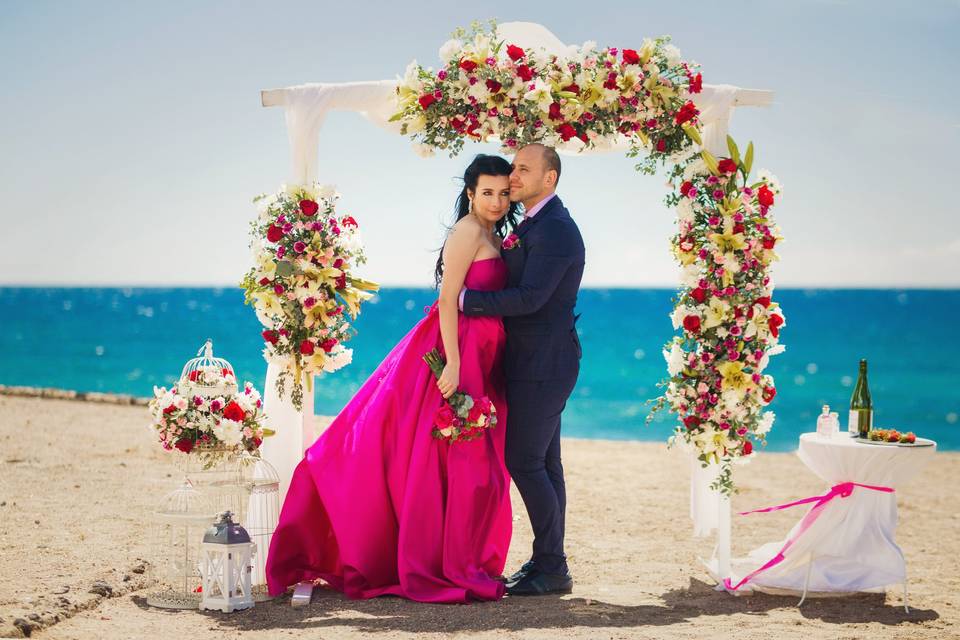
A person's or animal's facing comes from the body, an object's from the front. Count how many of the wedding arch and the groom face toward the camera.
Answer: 1

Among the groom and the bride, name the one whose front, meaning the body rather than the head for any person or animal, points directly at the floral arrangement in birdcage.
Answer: the groom

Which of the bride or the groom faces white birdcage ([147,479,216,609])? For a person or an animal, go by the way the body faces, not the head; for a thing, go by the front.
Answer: the groom

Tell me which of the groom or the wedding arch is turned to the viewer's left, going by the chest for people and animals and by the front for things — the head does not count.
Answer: the groom

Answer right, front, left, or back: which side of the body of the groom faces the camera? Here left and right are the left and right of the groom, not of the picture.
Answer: left

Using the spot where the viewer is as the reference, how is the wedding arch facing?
facing the viewer
